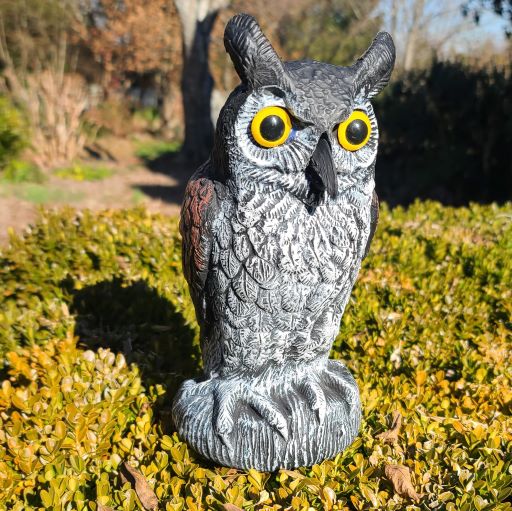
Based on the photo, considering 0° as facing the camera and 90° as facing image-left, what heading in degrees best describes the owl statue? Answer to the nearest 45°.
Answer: approximately 315°

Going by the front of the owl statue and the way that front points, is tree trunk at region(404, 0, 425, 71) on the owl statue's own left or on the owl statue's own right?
on the owl statue's own left

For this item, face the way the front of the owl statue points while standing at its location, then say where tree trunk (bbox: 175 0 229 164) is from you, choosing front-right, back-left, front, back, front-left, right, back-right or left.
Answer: back-left
